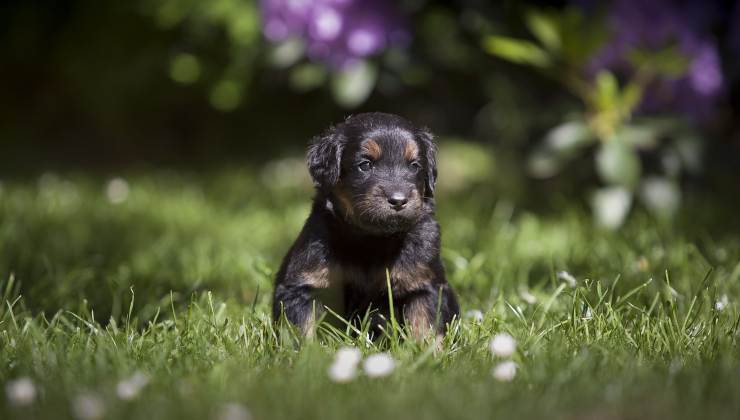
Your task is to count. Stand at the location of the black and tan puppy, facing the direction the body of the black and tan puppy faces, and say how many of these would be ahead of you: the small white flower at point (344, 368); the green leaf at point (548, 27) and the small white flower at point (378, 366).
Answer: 2

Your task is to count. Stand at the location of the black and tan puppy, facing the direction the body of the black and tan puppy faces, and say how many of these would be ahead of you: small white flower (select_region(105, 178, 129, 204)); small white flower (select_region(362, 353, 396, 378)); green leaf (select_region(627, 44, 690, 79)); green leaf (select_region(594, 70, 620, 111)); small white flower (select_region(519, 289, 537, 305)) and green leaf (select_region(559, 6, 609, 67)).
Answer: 1

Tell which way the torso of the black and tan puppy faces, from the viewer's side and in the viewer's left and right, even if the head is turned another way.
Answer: facing the viewer

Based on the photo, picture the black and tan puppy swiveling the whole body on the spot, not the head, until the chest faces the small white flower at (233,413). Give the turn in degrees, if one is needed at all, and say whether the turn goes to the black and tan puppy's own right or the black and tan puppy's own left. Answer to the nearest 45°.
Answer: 0° — it already faces it

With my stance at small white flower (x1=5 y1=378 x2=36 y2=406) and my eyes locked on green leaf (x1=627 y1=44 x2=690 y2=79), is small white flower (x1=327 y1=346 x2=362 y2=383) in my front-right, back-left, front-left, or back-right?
front-right

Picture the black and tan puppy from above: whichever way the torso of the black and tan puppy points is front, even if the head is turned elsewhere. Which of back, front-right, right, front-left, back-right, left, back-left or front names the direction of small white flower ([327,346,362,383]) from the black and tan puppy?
front

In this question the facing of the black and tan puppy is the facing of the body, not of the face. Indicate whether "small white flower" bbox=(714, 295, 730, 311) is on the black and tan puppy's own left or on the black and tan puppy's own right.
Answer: on the black and tan puppy's own left

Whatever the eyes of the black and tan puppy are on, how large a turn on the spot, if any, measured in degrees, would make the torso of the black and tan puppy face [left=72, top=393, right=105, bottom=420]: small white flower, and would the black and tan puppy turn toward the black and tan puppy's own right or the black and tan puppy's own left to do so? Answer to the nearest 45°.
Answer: approximately 45° to the black and tan puppy's own right

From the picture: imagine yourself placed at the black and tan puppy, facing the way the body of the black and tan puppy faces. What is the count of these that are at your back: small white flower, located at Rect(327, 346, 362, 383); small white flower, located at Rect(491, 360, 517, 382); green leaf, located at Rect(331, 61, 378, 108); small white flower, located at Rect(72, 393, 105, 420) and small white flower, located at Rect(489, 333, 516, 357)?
1

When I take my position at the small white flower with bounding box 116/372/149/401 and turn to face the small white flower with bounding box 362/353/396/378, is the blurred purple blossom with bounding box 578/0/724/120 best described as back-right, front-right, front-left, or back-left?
front-left

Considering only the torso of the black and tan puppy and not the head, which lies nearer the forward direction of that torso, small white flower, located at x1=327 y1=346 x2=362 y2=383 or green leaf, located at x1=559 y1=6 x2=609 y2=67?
the small white flower

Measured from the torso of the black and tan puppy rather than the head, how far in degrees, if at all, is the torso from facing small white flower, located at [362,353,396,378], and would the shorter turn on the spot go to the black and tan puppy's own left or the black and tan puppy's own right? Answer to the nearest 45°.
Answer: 0° — it already faces it

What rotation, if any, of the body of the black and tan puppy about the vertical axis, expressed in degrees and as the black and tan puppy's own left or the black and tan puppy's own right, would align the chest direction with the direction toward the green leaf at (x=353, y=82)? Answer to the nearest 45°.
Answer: approximately 180°

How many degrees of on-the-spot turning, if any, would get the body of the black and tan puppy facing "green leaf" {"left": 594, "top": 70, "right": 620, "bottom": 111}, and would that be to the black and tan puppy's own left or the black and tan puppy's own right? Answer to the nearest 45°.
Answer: approximately 135° to the black and tan puppy's own left

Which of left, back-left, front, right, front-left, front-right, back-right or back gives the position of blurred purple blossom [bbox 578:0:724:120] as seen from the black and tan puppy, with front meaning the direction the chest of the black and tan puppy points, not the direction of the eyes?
back-left
